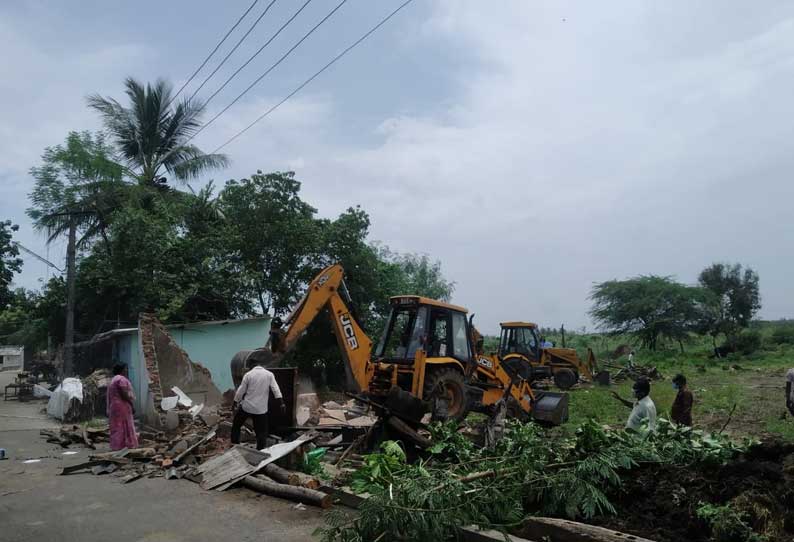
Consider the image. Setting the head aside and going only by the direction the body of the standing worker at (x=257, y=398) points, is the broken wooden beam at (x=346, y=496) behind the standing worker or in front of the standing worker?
behind

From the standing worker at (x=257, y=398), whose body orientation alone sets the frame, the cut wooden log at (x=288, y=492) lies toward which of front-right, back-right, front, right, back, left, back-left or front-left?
back

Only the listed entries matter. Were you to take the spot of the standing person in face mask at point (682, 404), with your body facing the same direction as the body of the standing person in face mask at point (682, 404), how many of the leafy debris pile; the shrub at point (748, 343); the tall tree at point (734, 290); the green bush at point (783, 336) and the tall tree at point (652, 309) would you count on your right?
4

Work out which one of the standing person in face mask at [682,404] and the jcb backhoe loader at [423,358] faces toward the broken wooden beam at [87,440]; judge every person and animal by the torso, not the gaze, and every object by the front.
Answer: the standing person in face mask

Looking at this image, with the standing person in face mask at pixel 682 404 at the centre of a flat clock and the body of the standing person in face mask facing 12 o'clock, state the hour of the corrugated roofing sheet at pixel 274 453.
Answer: The corrugated roofing sheet is roughly at 11 o'clock from the standing person in face mask.

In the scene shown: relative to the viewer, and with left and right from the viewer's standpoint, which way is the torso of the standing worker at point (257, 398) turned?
facing away from the viewer

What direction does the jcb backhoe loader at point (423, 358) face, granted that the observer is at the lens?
facing away from the viewer and to the right of the viewer

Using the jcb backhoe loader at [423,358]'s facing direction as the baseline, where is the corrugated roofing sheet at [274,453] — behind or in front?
behind

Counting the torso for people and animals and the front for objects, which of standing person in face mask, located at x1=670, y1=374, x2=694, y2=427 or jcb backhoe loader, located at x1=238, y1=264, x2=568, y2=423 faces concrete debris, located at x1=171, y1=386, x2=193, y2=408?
the standing person in face mask

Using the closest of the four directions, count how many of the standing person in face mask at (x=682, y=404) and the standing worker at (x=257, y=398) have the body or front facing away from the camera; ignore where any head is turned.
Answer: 1

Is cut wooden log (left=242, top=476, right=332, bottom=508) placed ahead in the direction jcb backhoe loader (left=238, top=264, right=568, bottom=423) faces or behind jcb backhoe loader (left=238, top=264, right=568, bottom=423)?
behind

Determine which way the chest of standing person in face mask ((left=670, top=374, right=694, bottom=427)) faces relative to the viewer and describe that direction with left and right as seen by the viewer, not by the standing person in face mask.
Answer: facing to the left of the viewer

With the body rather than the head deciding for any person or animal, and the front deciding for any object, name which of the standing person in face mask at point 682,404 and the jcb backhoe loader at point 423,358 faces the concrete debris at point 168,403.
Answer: the standing person in face mask
